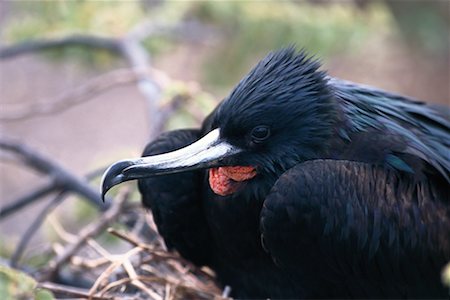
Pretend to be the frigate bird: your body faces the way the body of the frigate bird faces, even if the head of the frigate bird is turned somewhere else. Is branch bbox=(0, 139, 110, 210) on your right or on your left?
on your right

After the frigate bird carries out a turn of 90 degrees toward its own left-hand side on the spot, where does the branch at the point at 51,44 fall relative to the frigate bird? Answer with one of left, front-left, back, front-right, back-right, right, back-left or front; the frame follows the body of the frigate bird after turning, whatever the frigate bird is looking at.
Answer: back

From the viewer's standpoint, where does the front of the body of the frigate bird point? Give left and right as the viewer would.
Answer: facing the viewer and to the left of the viewer
